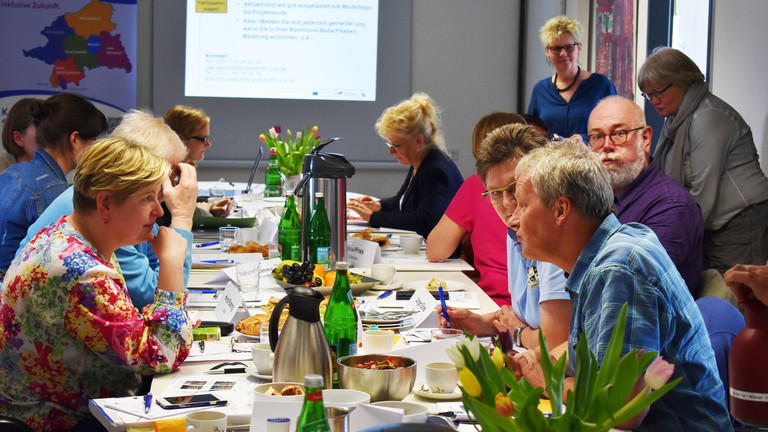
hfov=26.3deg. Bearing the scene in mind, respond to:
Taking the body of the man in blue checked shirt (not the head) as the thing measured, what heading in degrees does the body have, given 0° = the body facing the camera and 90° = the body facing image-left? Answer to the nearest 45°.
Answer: approximately 90°

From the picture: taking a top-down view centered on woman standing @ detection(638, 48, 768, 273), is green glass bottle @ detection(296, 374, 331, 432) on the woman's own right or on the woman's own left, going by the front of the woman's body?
on the woman's own left

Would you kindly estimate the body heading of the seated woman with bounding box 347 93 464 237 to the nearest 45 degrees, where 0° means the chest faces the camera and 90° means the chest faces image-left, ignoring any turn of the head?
approximately 90°

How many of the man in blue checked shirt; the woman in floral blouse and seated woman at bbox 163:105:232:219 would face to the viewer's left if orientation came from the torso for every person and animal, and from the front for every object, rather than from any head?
1

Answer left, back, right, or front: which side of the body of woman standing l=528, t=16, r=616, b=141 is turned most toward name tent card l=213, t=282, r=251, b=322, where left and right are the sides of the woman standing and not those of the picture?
front

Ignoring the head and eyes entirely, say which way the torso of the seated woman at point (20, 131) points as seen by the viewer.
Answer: to the viewer's right

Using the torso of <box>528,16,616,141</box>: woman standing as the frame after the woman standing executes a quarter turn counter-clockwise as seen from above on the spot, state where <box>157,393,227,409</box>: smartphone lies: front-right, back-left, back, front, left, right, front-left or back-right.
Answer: right

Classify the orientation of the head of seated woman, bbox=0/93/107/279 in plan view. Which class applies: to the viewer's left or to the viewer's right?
to the viewer's right

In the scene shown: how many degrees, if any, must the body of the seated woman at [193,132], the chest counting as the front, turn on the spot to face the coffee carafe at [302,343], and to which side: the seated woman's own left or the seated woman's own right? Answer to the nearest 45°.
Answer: approximately 90° to the seated woman's own right

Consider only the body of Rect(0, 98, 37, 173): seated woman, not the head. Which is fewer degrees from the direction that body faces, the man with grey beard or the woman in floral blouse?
the man with grey beard

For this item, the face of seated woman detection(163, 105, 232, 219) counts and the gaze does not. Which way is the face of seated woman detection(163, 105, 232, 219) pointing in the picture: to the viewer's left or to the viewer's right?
to the viewer's right

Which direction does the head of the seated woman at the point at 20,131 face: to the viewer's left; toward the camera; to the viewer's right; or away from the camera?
to the viewer's right

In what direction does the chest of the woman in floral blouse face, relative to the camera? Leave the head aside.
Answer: to the viewer's right
